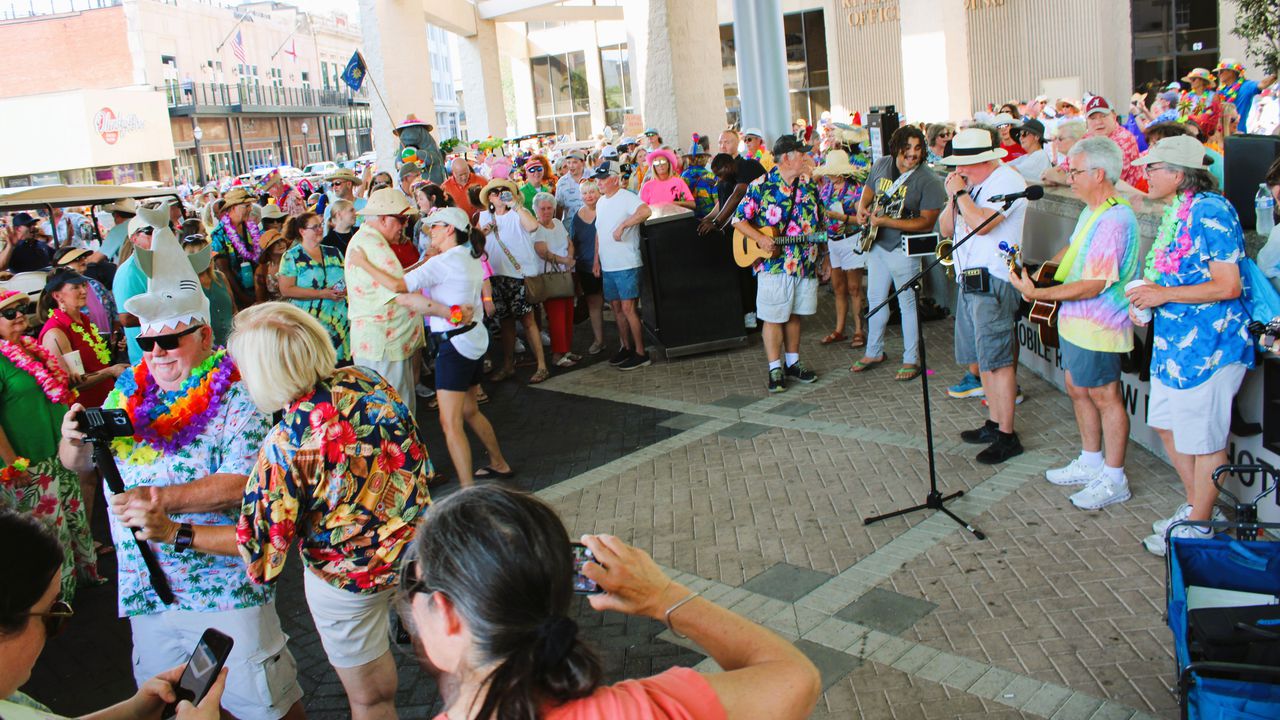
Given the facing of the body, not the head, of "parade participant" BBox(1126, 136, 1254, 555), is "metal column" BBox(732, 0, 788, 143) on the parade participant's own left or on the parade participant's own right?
on the parade participant's own right

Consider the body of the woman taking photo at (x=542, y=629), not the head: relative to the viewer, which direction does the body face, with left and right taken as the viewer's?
facing away from the viewer and to the left of the viewer

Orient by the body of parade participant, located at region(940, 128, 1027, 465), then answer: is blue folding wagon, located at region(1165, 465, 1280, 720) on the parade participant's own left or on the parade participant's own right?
on the parade participant's own left

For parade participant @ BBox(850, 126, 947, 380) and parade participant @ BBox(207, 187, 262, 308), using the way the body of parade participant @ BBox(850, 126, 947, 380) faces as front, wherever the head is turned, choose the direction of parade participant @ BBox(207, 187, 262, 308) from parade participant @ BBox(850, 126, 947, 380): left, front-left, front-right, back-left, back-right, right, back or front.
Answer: front-right

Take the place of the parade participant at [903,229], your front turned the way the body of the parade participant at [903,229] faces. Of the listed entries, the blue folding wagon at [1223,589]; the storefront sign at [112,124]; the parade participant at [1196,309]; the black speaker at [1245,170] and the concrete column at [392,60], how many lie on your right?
2

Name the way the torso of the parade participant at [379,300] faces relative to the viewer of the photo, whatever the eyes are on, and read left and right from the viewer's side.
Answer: facing to the right of the viewer

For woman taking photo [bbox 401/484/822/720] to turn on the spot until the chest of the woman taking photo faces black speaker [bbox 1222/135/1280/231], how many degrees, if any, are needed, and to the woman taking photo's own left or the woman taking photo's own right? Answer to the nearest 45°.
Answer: approximately 90° to the woman taking photo's own right

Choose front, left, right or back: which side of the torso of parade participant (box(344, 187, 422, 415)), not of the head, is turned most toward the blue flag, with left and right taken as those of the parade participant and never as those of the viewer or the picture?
left

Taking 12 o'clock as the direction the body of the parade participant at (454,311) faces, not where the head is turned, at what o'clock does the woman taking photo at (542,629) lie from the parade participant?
The woman taking photo is roughly at 9 o'clock from the parade participant.

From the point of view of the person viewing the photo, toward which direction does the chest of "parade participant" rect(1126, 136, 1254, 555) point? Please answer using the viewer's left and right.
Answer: facing to the left of the viewer

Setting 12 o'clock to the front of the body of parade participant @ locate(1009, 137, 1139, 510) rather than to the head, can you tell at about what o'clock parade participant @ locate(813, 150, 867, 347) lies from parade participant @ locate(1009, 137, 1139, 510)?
parade participant @ locate(813, 150, 867, 347) is roughly at 2 o'clock from parade participant @ locate(1009, 137, 1139, 510).
